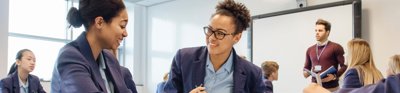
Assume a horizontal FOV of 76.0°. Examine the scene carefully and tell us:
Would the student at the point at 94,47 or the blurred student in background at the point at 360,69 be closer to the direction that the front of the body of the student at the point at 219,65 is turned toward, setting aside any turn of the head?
the student

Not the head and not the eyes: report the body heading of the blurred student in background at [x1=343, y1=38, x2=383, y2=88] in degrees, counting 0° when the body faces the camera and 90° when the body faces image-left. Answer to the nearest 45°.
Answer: approximately 135°

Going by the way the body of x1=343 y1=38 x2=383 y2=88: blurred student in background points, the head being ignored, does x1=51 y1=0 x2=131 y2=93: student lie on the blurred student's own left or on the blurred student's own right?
on the blurred student's own left

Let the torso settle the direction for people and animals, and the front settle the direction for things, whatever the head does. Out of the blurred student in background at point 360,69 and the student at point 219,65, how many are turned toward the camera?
1

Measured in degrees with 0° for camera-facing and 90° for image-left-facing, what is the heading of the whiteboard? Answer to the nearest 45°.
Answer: approximately 45°

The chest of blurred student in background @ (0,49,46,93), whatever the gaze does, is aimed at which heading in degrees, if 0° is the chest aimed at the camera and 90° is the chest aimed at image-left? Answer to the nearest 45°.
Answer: approximately 315°
